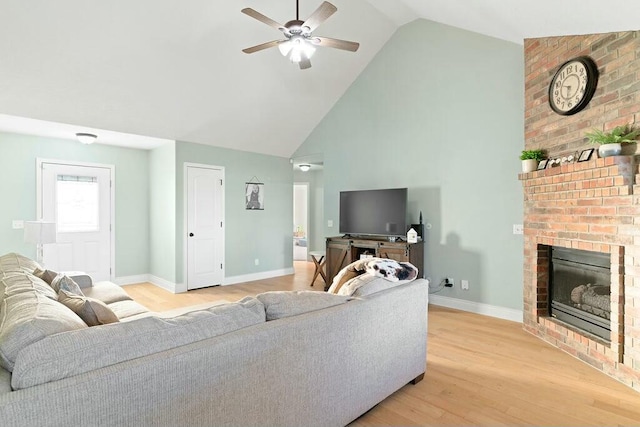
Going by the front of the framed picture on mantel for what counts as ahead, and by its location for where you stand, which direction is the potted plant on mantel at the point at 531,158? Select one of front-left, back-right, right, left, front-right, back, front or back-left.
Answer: right

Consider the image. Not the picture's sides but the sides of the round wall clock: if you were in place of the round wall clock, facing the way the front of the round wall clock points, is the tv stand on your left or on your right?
on your right

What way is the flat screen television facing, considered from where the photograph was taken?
facing the viewer and to the left of the viewer

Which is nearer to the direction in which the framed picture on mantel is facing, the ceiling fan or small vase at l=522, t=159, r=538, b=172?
the ceiling fan

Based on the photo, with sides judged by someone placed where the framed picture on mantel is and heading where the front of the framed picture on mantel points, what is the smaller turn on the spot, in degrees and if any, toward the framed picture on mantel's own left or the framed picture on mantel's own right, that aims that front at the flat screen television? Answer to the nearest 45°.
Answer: approximately 45° to the framed picture on mantel's own right

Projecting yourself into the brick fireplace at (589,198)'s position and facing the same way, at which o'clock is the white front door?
The white front door is roughly at 1 o'clock from the brick fireplace.

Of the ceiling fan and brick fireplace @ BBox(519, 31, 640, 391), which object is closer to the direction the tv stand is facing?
the ceiling fan

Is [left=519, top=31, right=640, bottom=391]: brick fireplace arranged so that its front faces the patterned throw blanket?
yes

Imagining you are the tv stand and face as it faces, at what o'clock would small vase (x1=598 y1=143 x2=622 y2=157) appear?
The small vase is roughly at 9 o'clock from the tv stand.

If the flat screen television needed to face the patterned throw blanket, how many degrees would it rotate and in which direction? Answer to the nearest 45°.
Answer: approximately 45° to its left

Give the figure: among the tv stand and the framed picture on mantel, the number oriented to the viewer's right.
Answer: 0

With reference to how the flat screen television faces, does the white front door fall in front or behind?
in front

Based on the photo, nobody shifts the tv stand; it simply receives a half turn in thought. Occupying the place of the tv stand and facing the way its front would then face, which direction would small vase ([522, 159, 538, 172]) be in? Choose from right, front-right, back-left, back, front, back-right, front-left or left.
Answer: right

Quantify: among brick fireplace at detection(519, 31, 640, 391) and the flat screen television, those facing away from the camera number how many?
0
